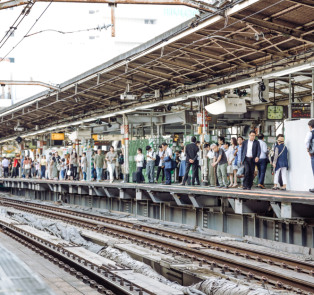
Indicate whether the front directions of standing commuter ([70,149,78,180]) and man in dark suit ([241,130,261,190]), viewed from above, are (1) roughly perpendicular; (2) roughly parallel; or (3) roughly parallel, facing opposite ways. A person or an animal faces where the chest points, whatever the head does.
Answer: roughly parallel

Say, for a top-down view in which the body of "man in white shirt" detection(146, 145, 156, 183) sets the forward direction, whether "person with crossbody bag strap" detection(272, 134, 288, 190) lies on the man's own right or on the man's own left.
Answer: on the man's own left

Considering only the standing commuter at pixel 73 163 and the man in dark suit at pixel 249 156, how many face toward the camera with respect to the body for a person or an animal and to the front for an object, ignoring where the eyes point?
2

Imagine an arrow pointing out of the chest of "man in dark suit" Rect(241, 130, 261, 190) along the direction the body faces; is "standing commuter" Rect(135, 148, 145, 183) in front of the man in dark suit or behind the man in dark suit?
behind

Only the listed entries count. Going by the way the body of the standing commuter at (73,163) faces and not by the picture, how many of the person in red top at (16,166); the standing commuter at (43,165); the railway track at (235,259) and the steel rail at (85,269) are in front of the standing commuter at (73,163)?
2

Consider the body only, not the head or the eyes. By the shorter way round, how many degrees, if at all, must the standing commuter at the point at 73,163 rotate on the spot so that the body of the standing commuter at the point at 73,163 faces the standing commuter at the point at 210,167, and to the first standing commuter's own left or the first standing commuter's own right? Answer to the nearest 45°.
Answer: approximately 45° to the first standing commuter's own left

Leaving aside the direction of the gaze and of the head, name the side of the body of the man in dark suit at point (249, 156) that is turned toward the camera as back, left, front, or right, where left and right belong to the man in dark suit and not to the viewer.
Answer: front

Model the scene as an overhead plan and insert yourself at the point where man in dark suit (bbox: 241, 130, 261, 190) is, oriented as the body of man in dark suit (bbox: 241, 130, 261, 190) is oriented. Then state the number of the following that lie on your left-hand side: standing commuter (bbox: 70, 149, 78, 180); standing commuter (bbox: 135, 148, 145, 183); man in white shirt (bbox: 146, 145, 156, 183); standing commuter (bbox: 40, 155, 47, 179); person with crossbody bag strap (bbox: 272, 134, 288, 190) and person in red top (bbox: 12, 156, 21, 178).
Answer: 1

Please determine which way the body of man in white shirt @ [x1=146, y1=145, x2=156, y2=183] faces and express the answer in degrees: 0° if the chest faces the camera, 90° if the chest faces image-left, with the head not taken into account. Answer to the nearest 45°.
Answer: approximately 45°

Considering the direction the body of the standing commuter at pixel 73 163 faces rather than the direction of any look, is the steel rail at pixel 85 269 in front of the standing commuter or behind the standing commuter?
in front
